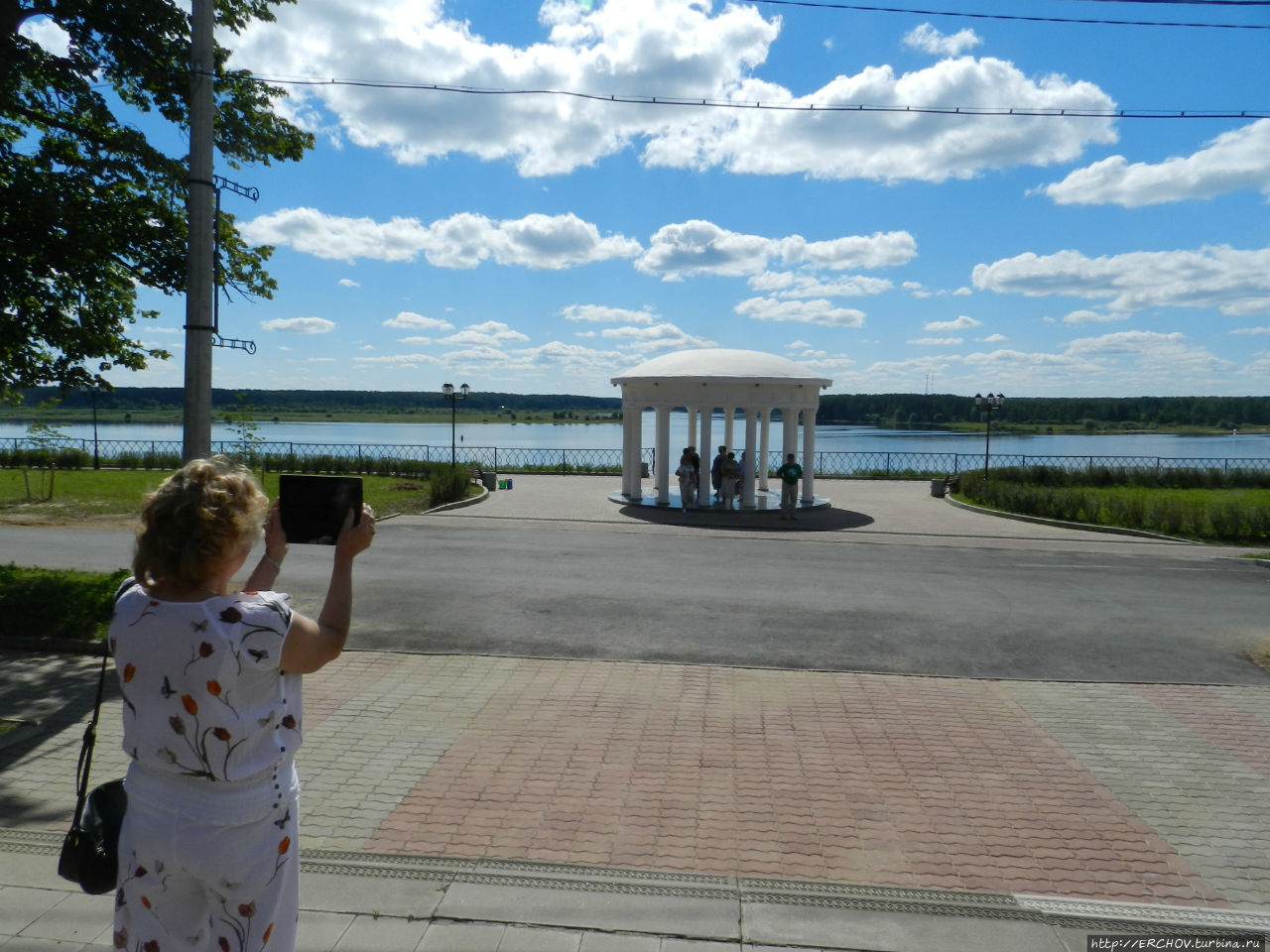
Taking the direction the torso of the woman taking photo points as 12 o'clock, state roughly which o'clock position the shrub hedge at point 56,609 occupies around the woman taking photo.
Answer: The shrub hedge is roughly at 10 o'clock from the woman taking photo.

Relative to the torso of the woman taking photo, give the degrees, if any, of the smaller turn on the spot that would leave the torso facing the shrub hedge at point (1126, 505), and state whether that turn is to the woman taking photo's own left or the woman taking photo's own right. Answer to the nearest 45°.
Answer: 0° — they already face it

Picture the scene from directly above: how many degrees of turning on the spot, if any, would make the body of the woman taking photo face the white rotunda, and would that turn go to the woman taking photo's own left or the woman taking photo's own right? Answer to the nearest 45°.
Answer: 0° — they already face it

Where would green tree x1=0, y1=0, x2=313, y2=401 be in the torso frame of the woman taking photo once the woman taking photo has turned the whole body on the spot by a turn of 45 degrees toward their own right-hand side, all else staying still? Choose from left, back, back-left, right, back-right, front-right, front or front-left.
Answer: left

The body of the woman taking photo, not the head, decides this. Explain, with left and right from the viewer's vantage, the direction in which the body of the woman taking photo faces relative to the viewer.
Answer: facing away from the viewer and to the right of the viewer
